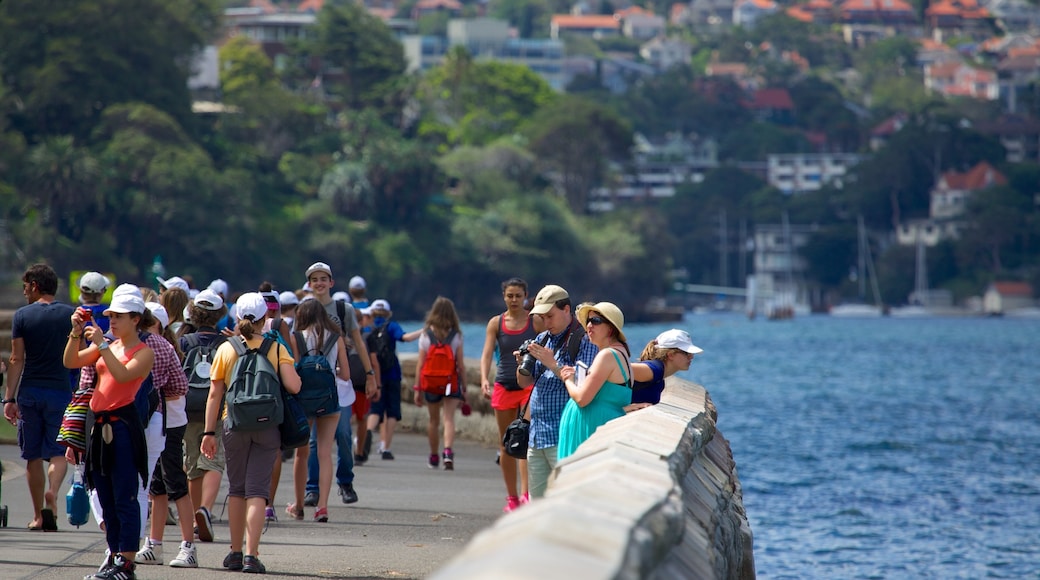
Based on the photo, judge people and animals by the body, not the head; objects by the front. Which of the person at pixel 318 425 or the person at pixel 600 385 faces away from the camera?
the person at pixel 318 425

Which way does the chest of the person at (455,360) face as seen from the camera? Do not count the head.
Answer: away from the camera

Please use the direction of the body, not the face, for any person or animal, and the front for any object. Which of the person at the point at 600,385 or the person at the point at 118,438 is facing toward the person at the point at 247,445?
the person at the point at 600,385

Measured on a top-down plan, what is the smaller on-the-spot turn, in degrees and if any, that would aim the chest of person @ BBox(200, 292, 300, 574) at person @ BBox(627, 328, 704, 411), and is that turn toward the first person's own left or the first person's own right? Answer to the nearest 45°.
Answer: approximately 90° to the first person's own right

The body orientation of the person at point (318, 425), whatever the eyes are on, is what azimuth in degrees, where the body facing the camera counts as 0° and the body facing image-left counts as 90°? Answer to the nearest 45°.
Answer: approximately 180°

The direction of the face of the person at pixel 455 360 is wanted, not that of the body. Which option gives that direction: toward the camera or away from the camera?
away from the camera

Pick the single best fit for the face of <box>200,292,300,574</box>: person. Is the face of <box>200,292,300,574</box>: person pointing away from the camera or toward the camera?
away from the camera
